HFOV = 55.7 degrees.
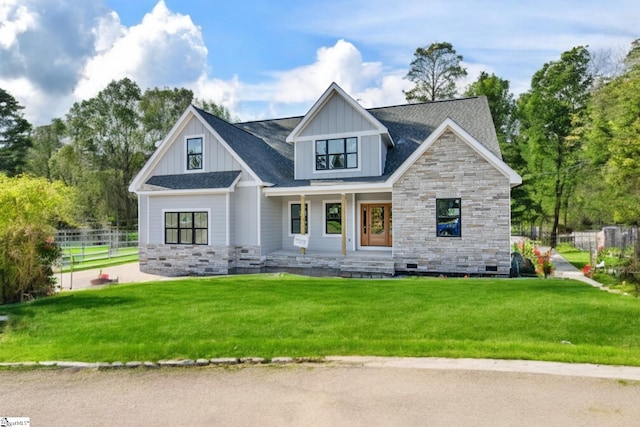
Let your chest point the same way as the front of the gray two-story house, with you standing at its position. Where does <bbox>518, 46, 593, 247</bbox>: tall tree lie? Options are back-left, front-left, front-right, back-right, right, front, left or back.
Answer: back-left

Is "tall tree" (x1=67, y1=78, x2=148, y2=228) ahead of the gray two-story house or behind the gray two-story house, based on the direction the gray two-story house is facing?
behind

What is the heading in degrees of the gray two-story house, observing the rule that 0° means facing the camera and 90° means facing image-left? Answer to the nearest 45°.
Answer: approximately 0°

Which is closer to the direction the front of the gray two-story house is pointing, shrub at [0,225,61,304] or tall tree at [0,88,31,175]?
the shrub

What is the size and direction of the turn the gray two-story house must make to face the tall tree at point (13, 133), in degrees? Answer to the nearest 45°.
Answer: approximately 135° to its right

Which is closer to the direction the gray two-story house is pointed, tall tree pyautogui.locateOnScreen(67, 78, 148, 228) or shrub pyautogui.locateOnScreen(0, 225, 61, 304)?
the shrub

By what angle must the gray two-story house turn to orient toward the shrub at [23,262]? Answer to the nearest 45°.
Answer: approximately 45° to its right
